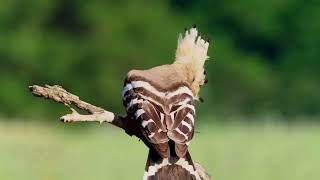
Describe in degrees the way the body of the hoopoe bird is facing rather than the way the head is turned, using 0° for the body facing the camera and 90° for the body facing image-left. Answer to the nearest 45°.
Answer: approximately 180°
